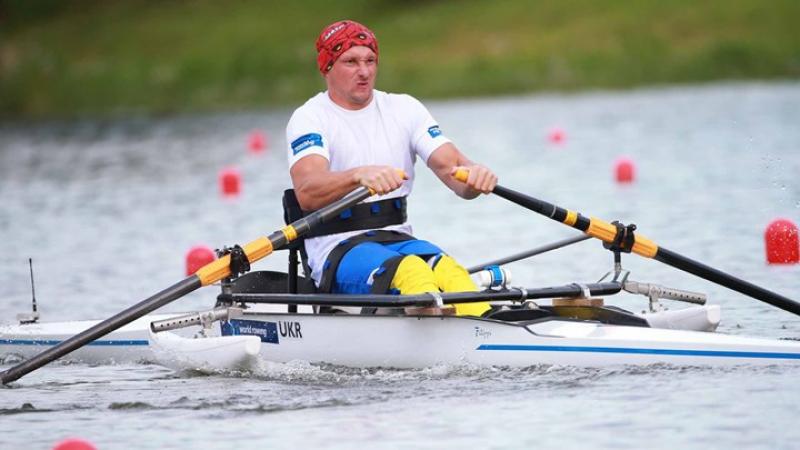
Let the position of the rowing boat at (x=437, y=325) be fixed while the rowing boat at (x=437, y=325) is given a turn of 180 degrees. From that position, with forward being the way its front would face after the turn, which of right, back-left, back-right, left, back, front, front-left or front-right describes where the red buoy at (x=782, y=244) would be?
left

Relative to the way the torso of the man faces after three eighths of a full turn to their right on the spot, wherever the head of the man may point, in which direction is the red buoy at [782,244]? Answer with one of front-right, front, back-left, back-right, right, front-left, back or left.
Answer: back-right

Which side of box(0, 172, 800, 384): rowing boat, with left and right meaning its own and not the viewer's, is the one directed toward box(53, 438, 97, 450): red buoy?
left

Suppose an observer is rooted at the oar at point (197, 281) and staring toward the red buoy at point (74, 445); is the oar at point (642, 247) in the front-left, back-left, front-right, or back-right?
back-left

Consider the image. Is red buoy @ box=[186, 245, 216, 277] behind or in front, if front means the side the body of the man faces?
behind

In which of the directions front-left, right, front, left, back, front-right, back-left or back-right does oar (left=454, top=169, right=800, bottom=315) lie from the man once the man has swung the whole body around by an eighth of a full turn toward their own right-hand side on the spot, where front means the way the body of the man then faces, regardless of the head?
left

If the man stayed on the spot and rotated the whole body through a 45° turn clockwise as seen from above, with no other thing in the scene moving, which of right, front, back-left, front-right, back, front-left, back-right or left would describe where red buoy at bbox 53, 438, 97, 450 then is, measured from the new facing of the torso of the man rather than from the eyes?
front-right

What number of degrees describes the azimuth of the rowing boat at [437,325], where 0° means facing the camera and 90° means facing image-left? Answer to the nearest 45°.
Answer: approximately 135°
